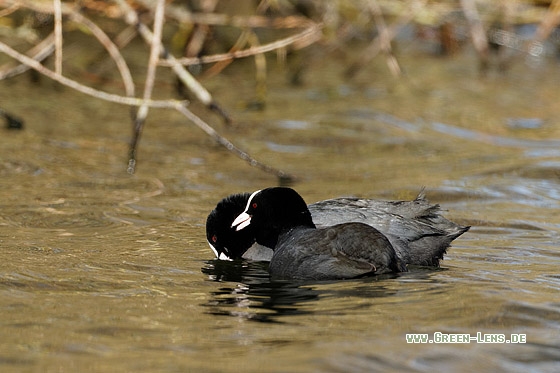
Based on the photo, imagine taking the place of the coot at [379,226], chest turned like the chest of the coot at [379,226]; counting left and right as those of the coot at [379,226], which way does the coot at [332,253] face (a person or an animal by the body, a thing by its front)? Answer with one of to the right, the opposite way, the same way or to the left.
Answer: the same way

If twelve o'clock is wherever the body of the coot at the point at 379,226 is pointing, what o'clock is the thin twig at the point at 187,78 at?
The thin twig is roughly at 2 o'clock from the coot.

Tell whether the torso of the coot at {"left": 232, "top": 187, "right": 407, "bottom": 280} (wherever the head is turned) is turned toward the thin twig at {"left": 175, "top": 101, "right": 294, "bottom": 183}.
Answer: no

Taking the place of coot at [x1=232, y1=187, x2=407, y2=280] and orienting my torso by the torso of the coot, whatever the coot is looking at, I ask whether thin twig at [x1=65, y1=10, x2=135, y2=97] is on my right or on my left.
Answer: on my right

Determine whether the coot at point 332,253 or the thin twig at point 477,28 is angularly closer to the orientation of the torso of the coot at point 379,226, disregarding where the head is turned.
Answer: the coot

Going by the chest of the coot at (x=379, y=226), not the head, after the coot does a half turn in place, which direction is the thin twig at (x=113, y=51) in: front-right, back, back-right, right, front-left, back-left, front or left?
back-left

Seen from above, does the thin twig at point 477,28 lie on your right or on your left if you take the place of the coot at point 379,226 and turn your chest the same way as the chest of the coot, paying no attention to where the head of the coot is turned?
on your right

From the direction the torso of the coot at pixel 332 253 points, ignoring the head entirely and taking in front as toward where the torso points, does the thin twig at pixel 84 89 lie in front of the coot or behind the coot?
in front

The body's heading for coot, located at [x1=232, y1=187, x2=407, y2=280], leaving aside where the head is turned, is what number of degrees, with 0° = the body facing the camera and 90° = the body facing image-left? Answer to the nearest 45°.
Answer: approximately 90°

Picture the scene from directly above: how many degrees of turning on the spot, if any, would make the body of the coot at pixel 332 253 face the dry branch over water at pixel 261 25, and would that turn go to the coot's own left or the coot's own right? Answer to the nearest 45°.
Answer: approximately 90° to the coot's own right

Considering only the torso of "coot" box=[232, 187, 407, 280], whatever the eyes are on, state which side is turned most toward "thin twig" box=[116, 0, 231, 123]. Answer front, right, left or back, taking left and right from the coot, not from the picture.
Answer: right

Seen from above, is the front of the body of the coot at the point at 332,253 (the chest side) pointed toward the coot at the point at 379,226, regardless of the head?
no

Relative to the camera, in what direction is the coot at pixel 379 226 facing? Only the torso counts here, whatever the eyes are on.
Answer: to the viewer's left

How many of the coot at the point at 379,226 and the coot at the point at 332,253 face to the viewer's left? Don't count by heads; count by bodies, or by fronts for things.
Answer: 2
